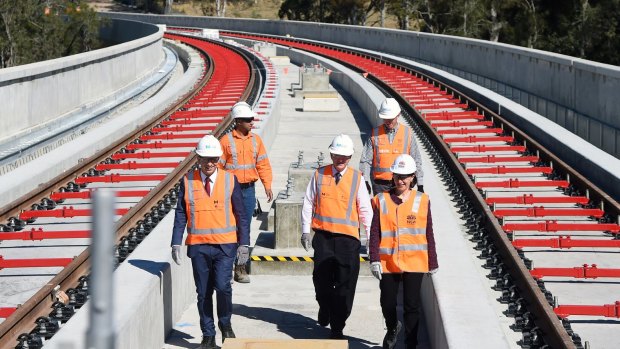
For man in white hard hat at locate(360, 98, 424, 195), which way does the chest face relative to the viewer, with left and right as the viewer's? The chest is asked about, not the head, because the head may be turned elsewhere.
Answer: facing the viewer

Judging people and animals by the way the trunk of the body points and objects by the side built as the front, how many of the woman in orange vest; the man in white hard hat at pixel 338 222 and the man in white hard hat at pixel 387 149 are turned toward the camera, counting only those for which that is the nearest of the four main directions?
3

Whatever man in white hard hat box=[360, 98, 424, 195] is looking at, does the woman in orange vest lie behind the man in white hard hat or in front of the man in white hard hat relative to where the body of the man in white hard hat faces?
in front

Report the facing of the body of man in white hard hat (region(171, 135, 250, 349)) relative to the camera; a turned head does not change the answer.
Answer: toward the camera

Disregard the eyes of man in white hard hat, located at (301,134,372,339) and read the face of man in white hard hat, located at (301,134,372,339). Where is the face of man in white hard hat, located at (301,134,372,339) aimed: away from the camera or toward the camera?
toward the camera

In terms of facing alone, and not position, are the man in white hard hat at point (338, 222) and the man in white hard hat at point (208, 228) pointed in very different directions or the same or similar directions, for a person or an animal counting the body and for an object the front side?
same or similar directions

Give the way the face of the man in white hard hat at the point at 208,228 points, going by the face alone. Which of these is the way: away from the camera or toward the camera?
toward the camera

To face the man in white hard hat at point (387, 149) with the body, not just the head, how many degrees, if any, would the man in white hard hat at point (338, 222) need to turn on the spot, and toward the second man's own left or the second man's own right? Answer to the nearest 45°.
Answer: approximately 180°

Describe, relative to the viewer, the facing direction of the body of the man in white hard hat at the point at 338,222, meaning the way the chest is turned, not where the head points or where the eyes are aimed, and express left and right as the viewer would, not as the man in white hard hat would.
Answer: facing the viewer

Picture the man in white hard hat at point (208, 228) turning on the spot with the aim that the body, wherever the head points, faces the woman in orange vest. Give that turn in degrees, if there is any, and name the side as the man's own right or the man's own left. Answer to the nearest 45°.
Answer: approximately 90° to the man's own left

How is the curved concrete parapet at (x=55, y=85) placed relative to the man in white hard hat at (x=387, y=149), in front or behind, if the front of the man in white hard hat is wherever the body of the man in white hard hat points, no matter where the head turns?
behind

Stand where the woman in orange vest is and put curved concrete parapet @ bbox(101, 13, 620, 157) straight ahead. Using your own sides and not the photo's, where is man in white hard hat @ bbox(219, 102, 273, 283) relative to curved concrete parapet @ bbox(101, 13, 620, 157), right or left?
left

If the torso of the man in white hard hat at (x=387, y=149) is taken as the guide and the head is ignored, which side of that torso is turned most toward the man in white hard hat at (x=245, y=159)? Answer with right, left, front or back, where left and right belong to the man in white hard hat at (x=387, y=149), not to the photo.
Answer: right
